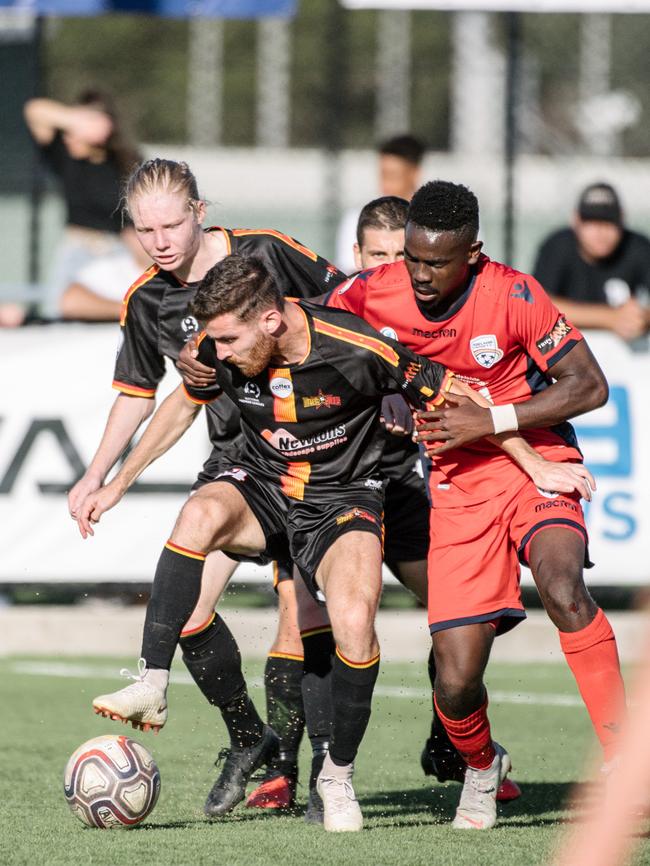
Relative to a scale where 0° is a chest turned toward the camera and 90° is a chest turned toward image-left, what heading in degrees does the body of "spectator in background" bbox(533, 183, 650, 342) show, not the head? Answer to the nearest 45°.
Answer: approximately 0°

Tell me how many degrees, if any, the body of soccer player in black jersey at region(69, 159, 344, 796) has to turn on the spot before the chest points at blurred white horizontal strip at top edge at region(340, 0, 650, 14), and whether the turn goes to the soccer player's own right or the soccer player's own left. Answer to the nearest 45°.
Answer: approximately 180°

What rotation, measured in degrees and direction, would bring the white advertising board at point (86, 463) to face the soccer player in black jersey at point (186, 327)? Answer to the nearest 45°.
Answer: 0° — it already faces them

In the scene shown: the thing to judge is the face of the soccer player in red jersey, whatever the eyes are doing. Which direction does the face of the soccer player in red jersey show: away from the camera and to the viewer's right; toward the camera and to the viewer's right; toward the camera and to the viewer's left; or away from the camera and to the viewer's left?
toward the camera and to the viewer's left

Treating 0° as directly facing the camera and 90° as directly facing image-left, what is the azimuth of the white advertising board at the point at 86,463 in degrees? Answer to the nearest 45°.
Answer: approximately 0°

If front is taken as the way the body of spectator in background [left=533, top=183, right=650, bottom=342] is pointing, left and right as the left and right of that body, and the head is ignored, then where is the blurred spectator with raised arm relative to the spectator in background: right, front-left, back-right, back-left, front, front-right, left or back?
right

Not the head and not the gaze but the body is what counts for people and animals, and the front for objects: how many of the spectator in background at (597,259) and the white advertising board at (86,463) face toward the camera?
2

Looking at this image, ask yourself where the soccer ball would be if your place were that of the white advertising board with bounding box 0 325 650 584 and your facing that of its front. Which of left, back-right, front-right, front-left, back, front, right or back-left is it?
front

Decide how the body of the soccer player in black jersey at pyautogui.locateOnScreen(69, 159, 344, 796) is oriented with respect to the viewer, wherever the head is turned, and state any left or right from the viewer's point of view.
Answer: facing the viewer and to the left of the viewer

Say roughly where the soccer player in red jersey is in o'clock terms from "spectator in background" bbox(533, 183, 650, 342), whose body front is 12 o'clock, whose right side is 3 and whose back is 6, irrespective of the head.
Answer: The soccer player in red jersey is roughly at 12 o'clock from the spectator in background.

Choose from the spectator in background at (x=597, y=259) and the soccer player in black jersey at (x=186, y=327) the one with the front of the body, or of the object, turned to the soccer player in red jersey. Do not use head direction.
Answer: the spectator in background

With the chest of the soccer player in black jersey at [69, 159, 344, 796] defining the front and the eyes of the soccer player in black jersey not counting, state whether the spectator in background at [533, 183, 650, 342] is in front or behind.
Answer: behind
